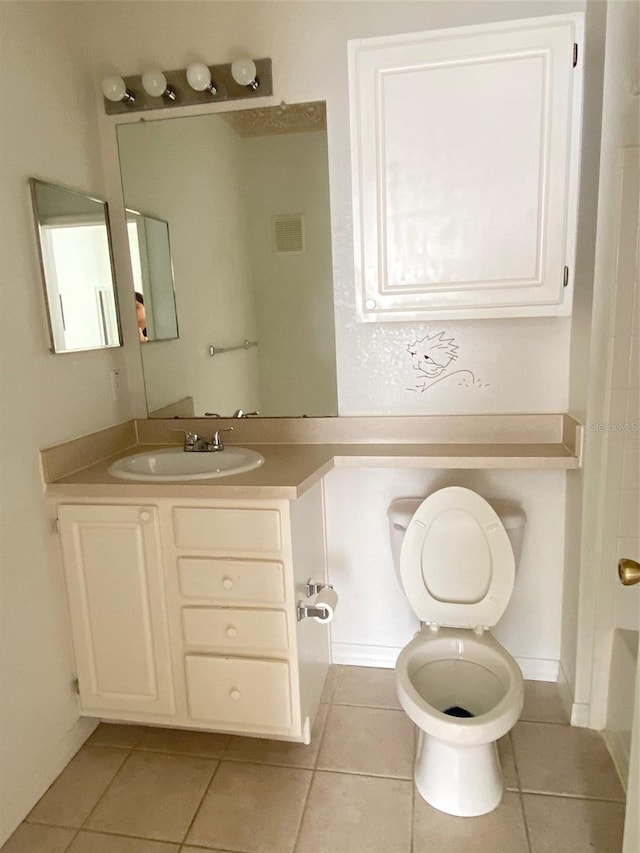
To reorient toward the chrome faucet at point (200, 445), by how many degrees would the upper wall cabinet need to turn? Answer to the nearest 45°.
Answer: approximately 90° to its right

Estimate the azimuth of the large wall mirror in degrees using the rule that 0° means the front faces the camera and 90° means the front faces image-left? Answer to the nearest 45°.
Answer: approximately 0°

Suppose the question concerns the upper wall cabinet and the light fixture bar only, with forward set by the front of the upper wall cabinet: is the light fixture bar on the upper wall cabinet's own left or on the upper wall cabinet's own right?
on the upper wall cabinet's own right

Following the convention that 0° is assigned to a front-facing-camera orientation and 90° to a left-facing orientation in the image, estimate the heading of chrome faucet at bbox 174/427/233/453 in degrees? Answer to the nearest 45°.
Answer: approximately 0°

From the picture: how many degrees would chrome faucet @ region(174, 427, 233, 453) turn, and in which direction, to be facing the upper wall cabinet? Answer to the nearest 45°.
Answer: approximately 45° to its left
